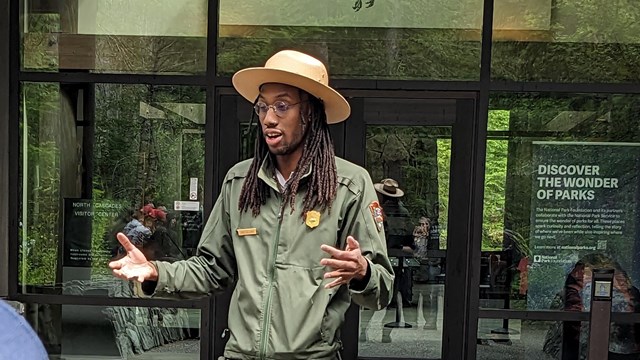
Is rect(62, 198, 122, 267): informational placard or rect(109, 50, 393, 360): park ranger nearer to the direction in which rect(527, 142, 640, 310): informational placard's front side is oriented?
the park ranger

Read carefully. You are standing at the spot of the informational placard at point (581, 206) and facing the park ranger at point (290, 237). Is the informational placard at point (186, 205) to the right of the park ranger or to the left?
right

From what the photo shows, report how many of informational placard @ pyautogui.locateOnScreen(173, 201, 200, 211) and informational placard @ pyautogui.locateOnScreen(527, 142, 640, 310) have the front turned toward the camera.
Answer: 2

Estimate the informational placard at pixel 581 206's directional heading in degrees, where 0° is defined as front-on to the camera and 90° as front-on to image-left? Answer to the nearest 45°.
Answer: approximately 0°

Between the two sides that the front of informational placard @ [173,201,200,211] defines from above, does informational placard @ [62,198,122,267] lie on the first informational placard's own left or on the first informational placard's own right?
on the first informational placard's own right

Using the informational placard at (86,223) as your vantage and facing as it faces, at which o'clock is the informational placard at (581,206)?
the informational placard at (581,206) is roughly at 10 o'clock from the informational placard at (86,223).

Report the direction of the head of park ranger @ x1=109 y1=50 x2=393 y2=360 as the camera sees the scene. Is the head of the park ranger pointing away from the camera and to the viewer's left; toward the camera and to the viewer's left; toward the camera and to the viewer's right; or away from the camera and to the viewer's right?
toward the camera and to the viewer's left

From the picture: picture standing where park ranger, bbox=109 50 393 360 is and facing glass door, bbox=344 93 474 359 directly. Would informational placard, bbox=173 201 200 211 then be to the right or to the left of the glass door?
left

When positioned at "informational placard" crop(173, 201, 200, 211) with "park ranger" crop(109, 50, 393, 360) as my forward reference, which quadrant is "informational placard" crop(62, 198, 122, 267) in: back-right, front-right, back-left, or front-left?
back-right

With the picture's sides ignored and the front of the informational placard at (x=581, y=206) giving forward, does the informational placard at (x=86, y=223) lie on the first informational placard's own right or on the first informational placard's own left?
on the first informational placard's own right

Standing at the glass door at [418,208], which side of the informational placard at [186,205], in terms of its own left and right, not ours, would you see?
left
